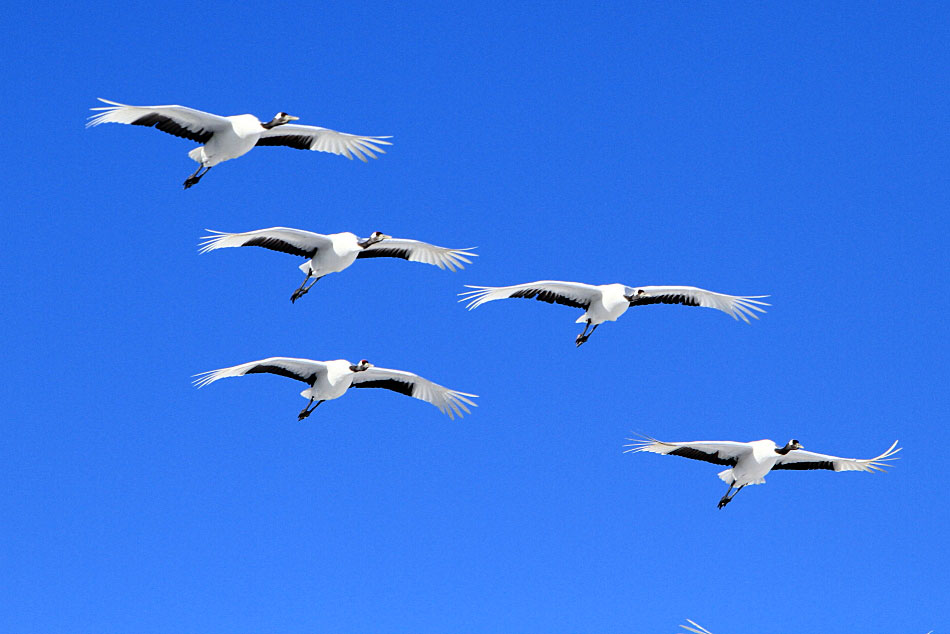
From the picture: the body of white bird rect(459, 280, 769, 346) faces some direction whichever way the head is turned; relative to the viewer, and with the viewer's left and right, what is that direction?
facing the viewer and to the right of the viewer

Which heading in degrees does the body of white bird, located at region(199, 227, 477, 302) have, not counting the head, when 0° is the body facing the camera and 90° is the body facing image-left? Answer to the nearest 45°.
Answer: approximately 315°

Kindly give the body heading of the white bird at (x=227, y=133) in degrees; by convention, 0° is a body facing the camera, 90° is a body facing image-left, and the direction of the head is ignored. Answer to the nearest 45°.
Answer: approximately 315°

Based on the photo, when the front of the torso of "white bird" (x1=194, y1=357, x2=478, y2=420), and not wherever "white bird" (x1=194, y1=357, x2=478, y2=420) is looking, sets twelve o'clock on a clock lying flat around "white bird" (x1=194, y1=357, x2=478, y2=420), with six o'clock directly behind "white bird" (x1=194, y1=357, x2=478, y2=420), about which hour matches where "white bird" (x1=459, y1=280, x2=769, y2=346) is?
"white bird" (x1=459, y1=280, x2=769, y2=346) is roughly at 11 o'clock from "white bird" (x1=194, y1=357, x2=478, y2=420).

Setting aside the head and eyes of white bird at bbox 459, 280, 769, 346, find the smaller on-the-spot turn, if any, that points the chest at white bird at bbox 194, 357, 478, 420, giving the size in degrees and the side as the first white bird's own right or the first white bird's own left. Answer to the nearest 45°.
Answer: approximately 135° to the first white bird's own right

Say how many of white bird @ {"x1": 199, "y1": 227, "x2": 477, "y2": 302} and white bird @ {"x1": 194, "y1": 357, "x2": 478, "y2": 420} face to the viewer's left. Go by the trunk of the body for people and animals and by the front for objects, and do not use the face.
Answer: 0
